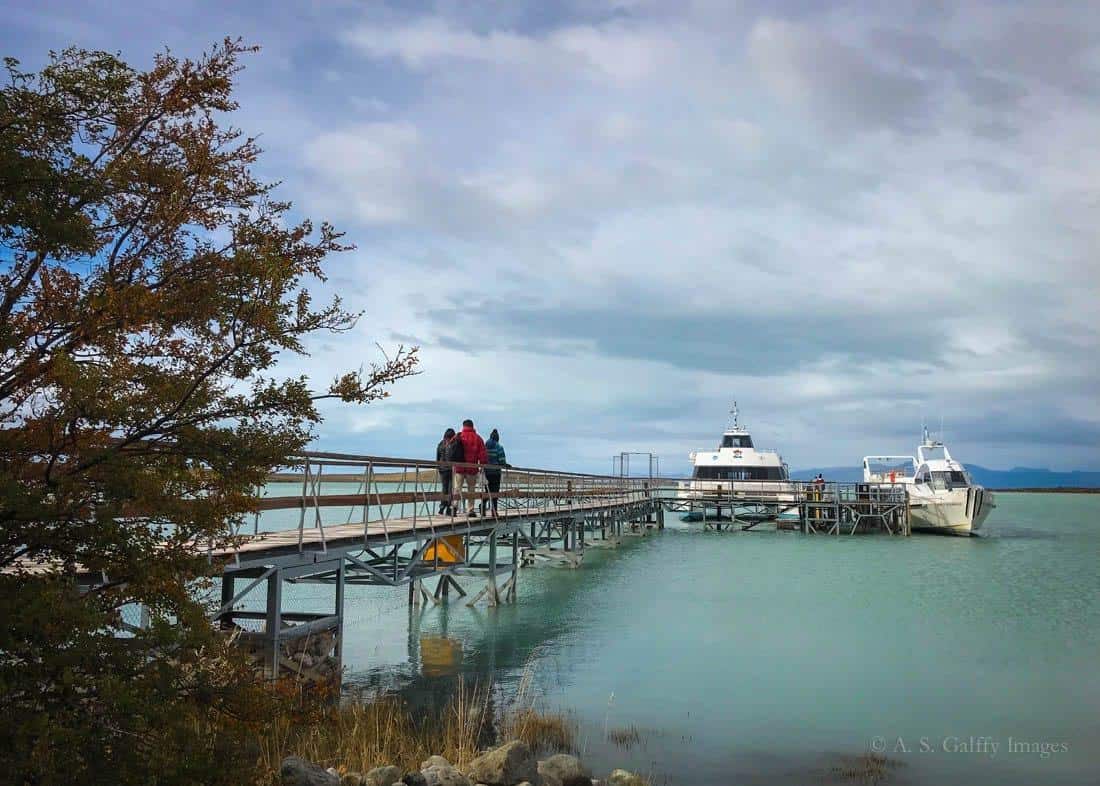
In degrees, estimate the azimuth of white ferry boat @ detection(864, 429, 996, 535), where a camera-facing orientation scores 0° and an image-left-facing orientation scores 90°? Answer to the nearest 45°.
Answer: approximately 315°

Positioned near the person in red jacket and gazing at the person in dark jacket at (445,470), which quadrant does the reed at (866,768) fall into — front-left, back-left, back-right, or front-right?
back-left

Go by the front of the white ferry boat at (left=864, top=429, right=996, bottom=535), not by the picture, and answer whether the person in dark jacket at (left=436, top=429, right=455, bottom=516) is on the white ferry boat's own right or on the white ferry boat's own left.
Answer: on the white ferry boat's own right

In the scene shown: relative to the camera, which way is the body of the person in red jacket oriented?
away from the camera

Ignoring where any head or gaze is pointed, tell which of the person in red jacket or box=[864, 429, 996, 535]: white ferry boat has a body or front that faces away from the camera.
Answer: the person in red jacket

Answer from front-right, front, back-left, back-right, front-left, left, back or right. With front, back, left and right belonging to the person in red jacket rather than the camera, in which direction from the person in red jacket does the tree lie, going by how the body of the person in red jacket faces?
back

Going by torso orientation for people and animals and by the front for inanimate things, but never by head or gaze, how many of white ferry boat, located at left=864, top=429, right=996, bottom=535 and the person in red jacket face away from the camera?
1

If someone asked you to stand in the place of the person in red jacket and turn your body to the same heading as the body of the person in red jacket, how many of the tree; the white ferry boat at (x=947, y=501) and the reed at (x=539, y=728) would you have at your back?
2

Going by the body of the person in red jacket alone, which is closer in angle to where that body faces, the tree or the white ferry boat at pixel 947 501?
the white ferry boat

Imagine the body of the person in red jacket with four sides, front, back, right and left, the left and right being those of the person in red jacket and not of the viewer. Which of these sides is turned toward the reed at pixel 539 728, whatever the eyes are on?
back

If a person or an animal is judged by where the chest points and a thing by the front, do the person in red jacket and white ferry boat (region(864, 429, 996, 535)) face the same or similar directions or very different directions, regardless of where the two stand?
very different directions

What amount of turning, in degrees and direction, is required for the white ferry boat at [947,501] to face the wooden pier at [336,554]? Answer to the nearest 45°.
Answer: approximately 45° to its right
